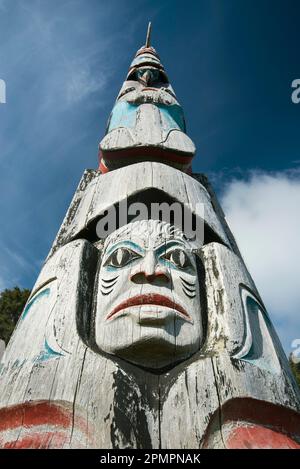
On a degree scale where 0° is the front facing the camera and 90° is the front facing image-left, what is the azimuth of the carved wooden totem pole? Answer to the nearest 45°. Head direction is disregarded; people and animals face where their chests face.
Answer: approximately 0°
